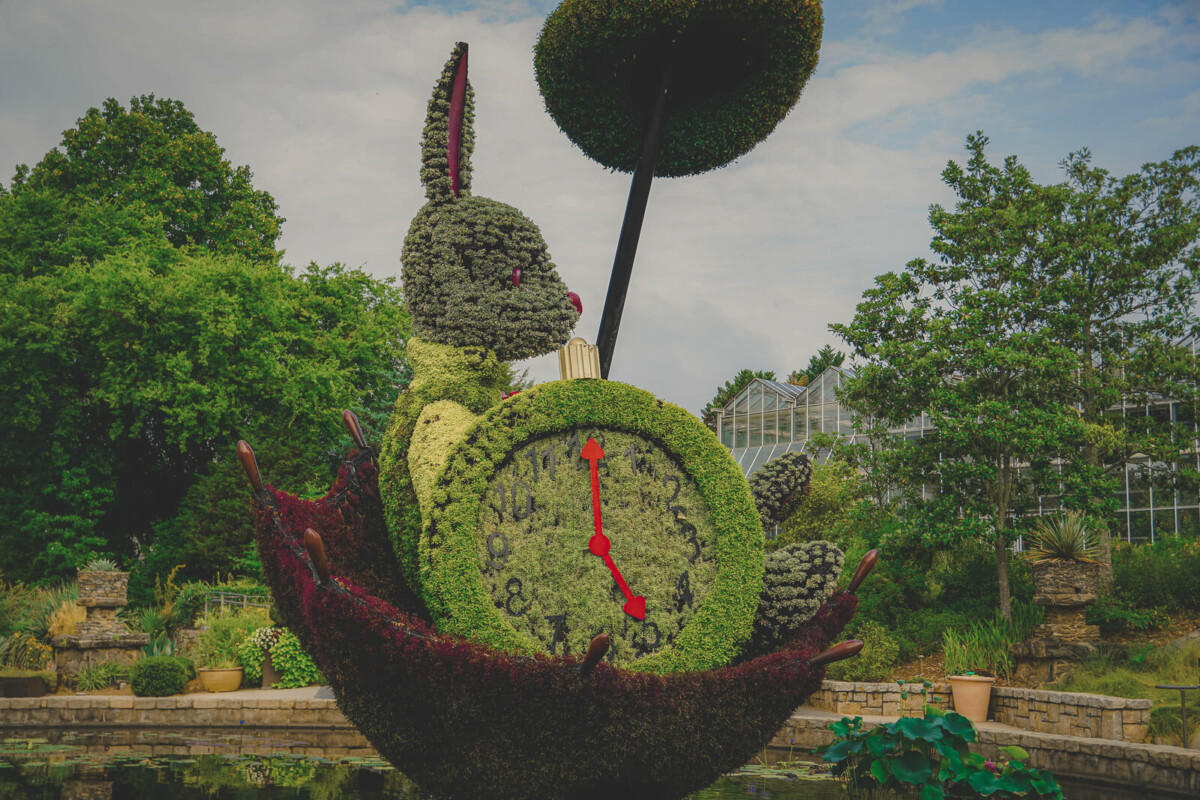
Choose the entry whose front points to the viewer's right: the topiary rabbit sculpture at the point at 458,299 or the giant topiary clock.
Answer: the topiary rabbit sculpture

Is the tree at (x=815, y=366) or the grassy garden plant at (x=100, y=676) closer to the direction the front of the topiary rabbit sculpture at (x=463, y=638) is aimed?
the tree

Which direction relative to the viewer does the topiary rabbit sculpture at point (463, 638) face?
to the viewer's right

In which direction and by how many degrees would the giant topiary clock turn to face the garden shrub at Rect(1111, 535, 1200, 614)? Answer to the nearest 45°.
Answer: approximately 135° to its left

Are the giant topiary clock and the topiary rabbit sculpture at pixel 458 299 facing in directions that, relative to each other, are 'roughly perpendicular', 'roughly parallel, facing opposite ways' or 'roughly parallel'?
roughly perpendicular

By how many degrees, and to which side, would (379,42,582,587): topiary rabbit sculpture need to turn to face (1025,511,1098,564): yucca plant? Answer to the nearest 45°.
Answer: approximately 45° to its left

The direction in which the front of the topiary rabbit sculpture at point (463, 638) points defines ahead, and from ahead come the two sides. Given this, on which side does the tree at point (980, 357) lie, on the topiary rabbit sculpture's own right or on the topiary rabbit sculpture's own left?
on the topiary rabbit sculpture's own left

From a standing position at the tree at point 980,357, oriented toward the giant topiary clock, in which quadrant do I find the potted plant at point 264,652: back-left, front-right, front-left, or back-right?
front-right

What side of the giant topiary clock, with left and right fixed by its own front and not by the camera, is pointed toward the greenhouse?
back

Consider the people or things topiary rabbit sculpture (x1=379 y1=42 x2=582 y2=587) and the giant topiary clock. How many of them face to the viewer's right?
1

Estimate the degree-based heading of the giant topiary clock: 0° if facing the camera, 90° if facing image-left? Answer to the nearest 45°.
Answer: approximately 0°

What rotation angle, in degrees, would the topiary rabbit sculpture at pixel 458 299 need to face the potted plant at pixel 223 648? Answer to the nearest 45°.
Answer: approximately 90° to its left
